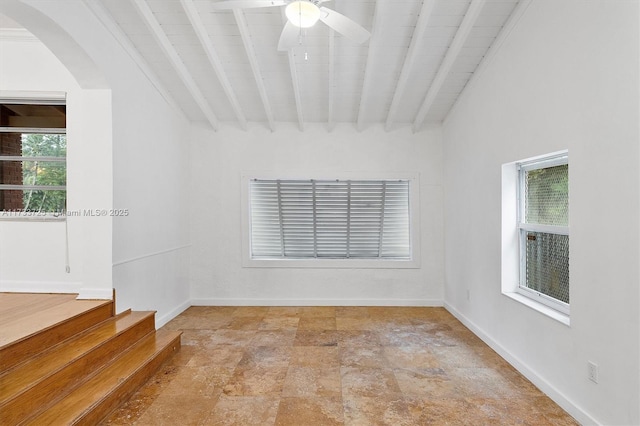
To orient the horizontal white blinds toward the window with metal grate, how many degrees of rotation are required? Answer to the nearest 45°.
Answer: approximately 45° to its left

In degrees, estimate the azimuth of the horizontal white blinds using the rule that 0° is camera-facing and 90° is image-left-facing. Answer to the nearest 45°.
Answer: approximately 0°
